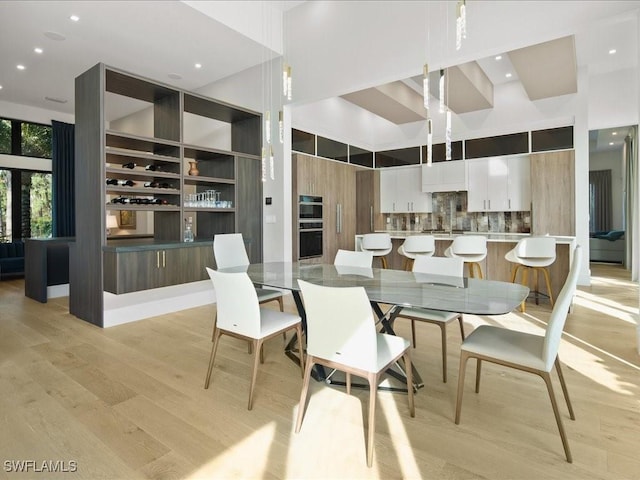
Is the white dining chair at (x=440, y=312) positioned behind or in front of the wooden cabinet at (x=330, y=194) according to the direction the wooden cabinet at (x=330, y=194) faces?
in front

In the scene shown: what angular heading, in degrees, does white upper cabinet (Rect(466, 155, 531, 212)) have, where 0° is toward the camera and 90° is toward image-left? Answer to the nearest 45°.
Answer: approximately 0°

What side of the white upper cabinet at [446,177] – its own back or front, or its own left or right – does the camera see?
front

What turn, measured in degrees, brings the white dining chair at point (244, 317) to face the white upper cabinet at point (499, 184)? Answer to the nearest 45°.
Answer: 0° — it already faces it

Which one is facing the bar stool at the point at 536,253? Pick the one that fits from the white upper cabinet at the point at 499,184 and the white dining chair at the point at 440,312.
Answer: the white upper cabinet

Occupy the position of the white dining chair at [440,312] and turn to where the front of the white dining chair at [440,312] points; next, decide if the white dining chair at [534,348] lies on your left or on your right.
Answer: on your left

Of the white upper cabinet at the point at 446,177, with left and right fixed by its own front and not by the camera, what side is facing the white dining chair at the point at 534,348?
front

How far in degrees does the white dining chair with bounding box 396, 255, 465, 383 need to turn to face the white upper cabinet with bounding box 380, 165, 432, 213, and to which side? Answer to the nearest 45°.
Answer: approximately 135° to its right

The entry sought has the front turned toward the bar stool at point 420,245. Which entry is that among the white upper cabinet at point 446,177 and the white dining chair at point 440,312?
the white upper cabinet

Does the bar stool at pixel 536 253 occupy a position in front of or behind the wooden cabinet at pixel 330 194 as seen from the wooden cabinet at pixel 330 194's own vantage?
in front

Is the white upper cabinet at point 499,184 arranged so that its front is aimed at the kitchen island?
yes

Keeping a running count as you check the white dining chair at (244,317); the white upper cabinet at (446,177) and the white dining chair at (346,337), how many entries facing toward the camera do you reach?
1

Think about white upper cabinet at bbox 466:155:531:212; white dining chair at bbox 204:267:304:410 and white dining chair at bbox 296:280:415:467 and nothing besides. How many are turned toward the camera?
1

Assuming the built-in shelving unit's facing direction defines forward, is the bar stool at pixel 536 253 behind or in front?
in front

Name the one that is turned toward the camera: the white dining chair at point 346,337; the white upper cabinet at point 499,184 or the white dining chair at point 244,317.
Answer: the white upper cabinet

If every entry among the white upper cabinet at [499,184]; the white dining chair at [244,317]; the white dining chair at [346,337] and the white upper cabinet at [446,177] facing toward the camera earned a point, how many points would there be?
2
